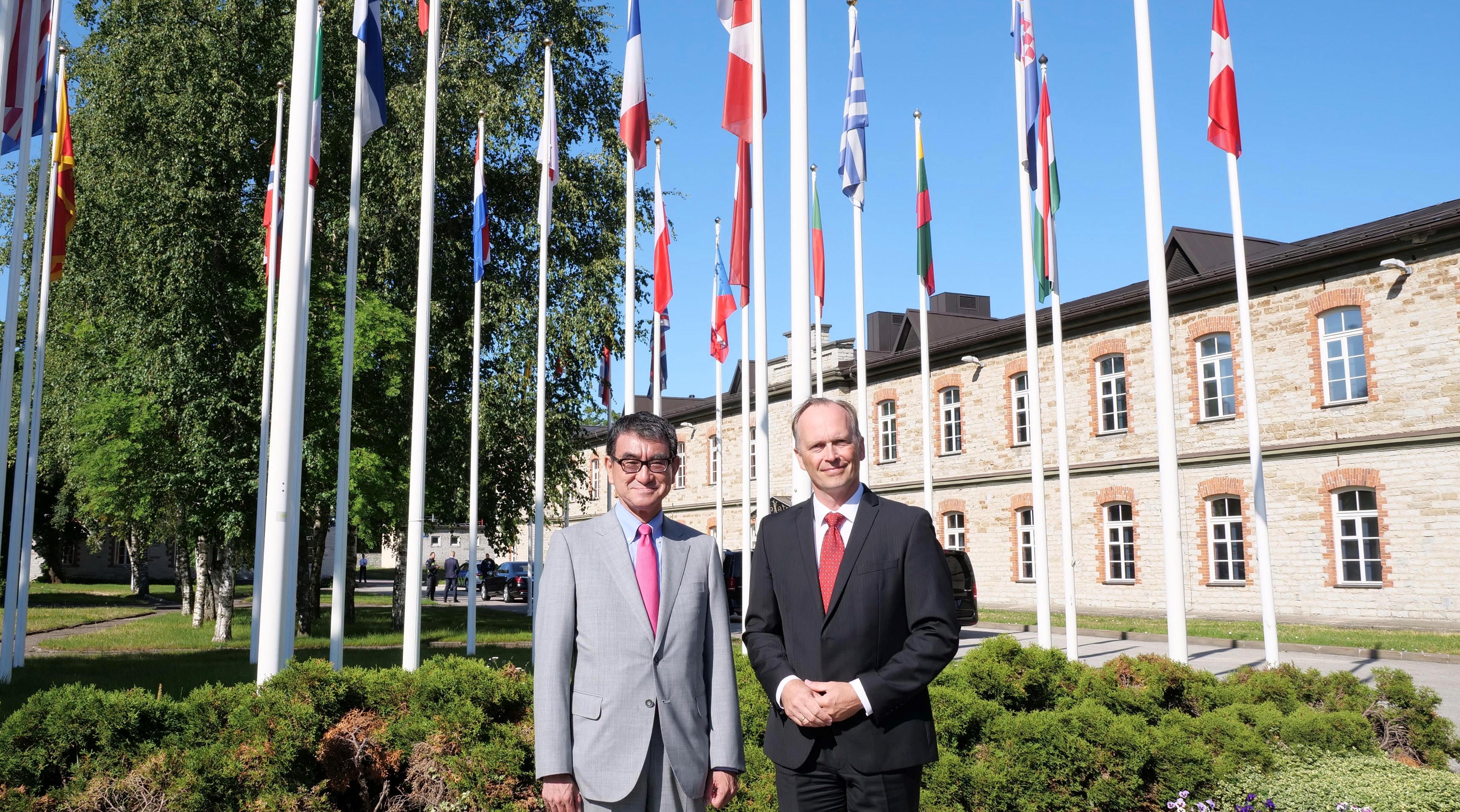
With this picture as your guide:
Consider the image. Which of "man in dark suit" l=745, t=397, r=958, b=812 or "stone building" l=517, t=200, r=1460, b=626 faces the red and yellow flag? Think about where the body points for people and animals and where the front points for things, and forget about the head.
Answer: the stone building

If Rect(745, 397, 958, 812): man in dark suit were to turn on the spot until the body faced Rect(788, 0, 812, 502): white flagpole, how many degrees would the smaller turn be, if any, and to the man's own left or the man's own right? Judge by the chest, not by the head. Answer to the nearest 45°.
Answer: approximately 180°

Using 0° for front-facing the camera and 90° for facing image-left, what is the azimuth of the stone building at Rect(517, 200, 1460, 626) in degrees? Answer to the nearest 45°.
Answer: approximately 45°

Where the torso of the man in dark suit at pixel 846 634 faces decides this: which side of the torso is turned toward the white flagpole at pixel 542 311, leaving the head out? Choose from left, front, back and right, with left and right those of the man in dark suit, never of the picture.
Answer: back

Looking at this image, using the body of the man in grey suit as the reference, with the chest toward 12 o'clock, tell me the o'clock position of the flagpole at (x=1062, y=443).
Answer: The flagpole is roughly at 7 o'clock from the man in grey suit.

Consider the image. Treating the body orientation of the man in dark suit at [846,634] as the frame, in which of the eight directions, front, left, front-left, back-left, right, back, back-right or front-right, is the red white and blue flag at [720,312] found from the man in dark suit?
back

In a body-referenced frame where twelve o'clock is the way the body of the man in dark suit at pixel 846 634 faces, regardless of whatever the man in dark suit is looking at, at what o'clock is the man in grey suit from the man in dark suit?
The man in grey suit is roughly at 3 o'clock from the man in dark suit.

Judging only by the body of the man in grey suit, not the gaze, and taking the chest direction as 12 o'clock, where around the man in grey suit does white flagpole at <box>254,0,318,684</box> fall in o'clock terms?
The white flagpole is roughly at 5 o'clock from the man in grey suit.

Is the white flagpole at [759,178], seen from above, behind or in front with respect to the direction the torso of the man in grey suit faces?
behind

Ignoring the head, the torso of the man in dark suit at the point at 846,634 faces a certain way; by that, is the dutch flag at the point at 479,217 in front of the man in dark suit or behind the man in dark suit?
behind

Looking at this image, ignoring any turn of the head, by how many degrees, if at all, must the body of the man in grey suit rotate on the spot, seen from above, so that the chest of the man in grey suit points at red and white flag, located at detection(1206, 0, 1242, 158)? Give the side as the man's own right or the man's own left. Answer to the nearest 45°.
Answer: approximately 135° to the man's own left

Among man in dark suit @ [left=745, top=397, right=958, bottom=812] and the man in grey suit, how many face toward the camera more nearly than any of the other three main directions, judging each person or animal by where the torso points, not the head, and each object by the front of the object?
2

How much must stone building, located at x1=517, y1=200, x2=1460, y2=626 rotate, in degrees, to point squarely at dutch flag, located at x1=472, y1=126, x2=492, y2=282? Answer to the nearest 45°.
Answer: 0° — it already faces it

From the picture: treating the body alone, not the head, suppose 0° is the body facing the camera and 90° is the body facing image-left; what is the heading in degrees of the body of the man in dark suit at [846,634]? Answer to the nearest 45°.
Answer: approximately 0°
